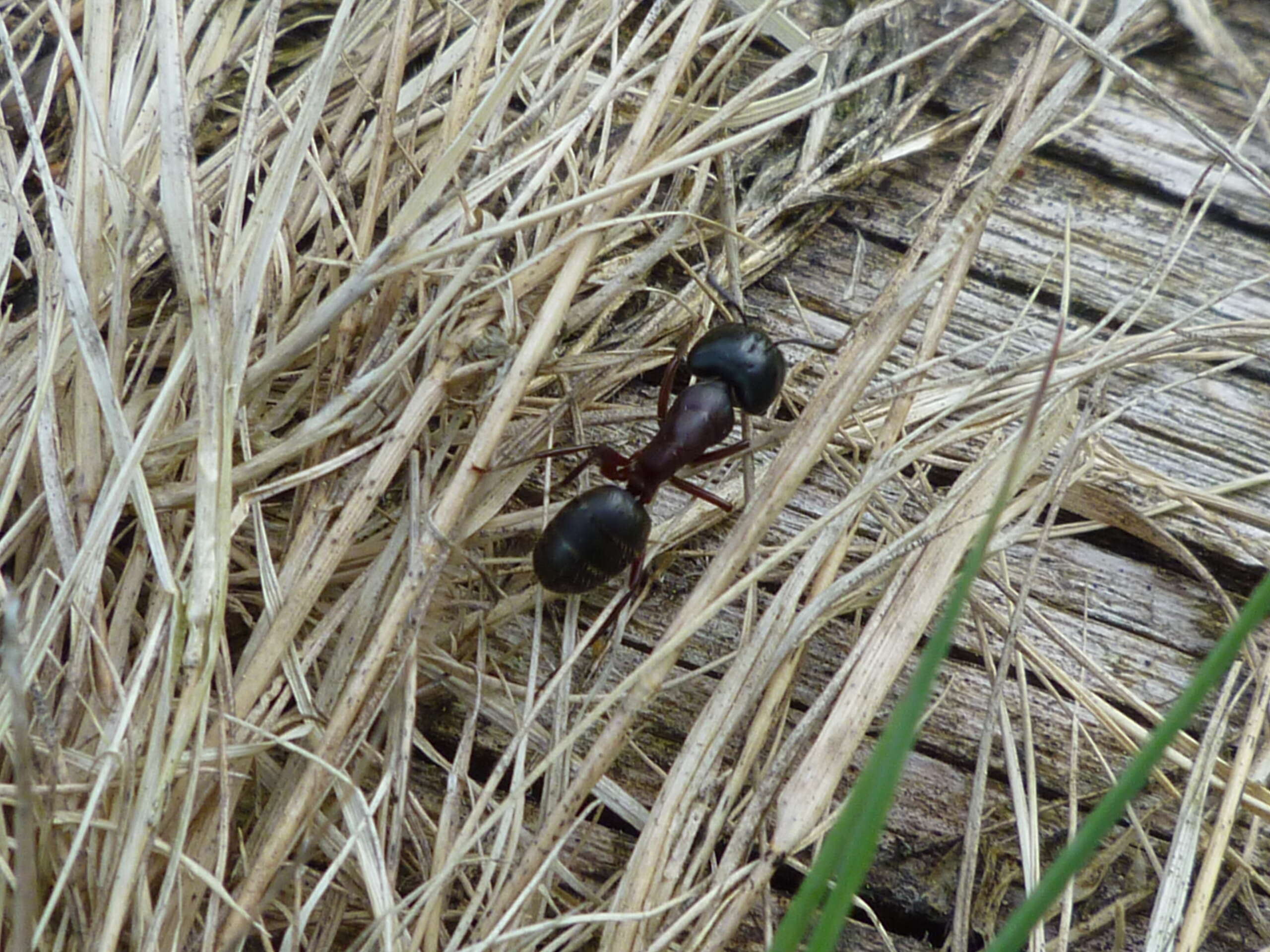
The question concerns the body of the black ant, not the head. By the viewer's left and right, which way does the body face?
facing away from the viewer and to the right of the viewer

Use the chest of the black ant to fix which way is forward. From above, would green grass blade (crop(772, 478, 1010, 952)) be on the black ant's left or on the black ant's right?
on the black ant's right

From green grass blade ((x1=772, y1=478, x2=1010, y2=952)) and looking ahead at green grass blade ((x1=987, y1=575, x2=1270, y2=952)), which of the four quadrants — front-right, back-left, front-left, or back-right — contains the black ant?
back-left

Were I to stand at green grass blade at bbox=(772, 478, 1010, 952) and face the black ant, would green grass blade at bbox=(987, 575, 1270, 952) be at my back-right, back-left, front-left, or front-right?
back-right

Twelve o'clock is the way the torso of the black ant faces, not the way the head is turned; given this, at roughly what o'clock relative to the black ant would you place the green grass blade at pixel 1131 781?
The green grass blade is roughly at 4 o'clock from the black ant.
